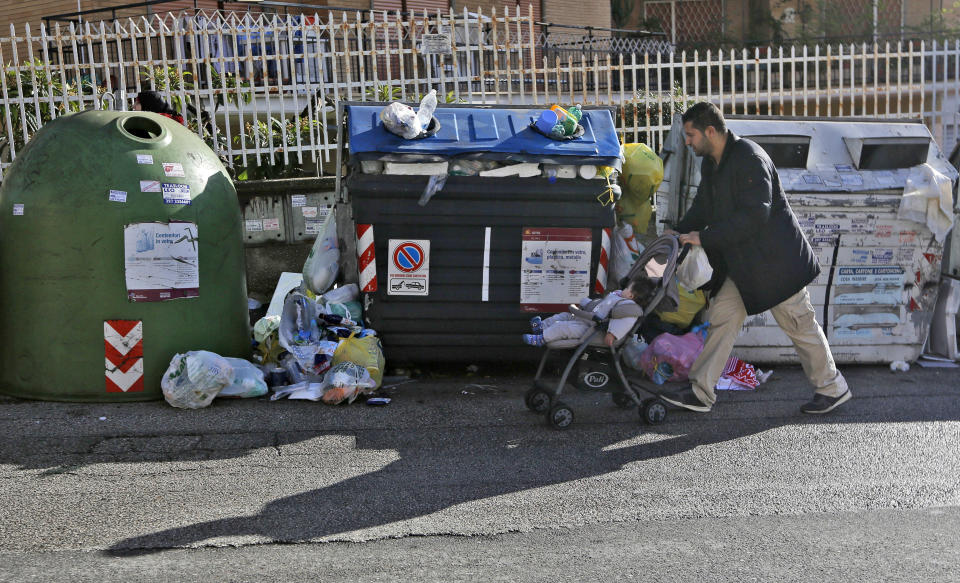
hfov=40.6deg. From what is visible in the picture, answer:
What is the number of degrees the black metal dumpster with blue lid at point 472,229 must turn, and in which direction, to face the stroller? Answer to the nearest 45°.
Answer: approximately 45° to its left

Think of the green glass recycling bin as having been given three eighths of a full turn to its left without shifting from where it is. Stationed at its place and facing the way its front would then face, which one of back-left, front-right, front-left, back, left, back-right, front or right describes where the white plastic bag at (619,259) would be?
front-right

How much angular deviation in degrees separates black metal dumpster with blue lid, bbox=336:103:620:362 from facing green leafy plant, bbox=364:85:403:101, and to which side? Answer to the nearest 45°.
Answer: approximately 180°

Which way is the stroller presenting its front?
to the viewer's left

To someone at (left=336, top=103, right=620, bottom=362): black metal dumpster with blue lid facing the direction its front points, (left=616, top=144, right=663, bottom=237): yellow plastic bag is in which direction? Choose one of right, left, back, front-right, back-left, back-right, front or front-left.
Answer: back-left

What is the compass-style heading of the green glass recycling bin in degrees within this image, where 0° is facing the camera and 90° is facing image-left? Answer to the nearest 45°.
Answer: approximately 0°

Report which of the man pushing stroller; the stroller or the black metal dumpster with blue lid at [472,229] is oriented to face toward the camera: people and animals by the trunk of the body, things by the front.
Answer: the black metal dumpster with blue lid

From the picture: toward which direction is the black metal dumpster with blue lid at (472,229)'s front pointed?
toward the camera

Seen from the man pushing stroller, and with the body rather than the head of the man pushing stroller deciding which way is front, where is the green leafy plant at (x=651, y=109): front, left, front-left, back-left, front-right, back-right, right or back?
right

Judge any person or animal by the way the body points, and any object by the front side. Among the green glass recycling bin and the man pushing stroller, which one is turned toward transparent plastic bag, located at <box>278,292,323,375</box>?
the man pushing stroller

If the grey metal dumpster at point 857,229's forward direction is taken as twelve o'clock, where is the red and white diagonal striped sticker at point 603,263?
The red and white diagonal striped sticker is roughly at 2 o'clock from the grey metal dumpster.

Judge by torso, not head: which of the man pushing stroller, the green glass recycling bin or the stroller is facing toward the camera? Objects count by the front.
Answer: the green glass recycling bin

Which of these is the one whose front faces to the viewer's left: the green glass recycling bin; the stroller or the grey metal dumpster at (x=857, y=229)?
the stroller

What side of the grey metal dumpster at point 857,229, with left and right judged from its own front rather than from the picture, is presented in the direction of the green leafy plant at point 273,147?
right

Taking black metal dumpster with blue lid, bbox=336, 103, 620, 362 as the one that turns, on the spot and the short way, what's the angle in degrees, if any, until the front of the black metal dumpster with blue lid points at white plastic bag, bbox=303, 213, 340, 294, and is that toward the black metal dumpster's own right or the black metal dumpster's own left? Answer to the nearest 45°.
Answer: approximately 135° to the black metal dumpster's own right

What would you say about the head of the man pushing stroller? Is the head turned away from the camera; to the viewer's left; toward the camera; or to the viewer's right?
to the viewer's left

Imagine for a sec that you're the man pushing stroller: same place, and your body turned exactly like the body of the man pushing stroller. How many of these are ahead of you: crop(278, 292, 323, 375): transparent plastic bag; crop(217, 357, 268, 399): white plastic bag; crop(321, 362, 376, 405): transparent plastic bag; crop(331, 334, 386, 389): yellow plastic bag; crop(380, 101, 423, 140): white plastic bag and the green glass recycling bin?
6

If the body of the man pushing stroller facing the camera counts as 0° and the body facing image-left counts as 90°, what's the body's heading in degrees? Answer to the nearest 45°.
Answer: approximately 90°

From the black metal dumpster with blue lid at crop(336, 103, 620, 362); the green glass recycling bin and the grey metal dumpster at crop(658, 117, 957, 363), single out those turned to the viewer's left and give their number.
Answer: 0

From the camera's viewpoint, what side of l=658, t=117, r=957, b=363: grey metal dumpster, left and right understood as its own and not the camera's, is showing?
front
